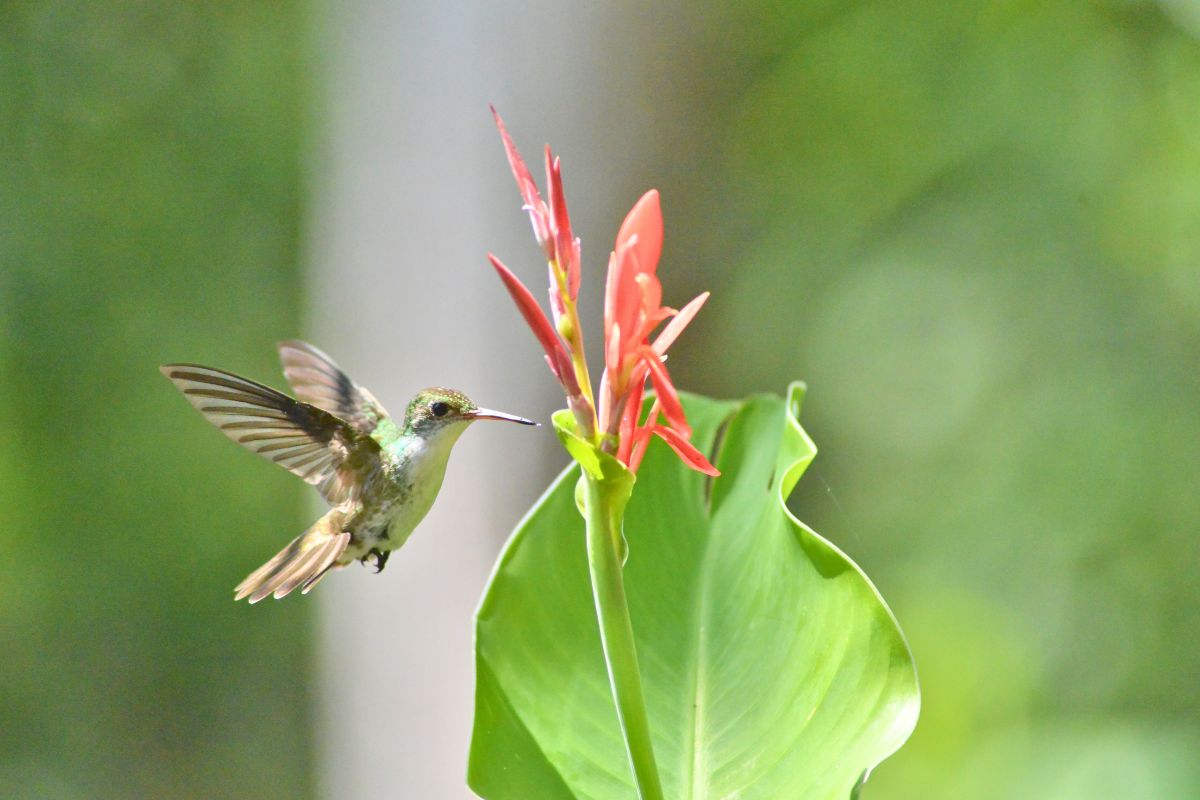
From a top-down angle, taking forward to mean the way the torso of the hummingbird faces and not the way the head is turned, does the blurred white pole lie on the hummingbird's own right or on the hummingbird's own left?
on the hummingbird's own left

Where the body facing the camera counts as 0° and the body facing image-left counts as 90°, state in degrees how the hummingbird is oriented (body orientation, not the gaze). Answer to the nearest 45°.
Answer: approximately 270°
